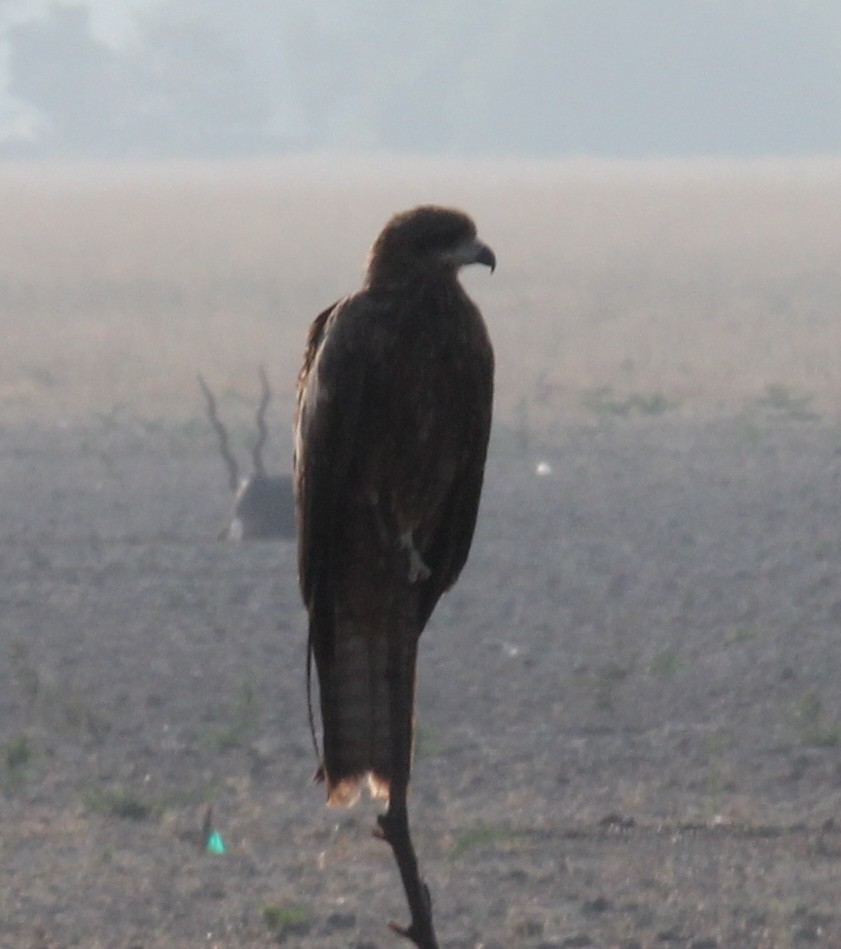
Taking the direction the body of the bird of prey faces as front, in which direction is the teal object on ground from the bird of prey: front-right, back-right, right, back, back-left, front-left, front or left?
back-left
